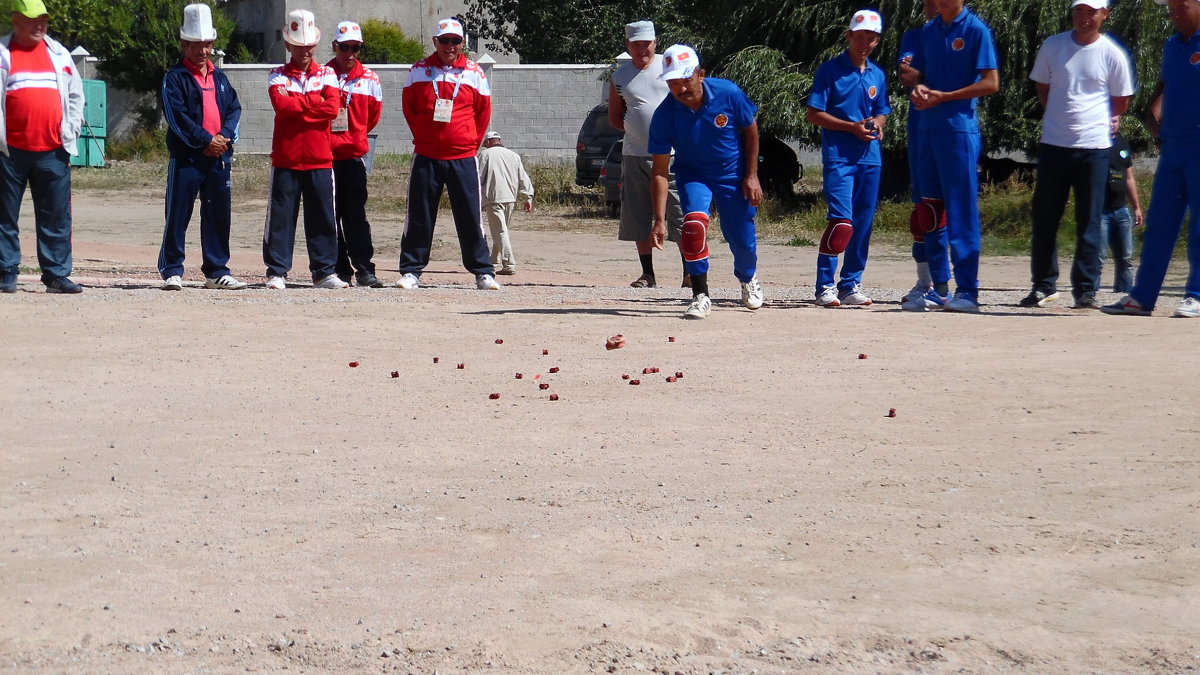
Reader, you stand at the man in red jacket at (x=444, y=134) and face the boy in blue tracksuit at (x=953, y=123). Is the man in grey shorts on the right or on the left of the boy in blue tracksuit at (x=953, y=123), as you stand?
left

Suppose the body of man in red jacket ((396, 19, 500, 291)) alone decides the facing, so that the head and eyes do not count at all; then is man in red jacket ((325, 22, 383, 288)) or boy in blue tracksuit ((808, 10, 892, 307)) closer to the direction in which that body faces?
the boy in blue tracksuit

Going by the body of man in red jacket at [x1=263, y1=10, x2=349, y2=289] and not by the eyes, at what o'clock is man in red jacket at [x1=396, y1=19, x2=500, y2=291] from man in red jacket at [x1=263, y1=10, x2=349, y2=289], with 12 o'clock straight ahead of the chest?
man in red jacket at [x1=396, y1=19, x2=500, y2=291] is roughly at 9 o'clock from man in red jacket at [x1=263, y1=10, x2=349, y2=289].

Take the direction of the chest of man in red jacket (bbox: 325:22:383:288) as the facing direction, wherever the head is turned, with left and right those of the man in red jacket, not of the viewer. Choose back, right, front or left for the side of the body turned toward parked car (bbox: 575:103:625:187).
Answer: back

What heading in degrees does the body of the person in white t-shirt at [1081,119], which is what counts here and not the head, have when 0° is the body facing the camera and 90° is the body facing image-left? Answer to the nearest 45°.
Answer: approximately 0°

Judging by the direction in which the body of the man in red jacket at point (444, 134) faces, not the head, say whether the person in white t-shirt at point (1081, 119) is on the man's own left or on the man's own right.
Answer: on the man's own left

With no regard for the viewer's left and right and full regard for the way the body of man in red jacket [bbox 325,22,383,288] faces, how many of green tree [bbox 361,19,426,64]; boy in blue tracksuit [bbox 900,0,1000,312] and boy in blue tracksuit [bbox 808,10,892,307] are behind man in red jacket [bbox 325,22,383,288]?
1

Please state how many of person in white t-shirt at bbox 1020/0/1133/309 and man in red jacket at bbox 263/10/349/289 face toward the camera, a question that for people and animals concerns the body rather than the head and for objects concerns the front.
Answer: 2

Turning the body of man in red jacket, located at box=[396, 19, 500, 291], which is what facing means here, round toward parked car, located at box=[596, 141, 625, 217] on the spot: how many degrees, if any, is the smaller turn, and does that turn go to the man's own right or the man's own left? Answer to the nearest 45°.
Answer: approximately 180°

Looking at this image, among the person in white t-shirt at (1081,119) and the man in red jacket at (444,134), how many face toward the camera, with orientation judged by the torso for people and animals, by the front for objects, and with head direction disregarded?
2
